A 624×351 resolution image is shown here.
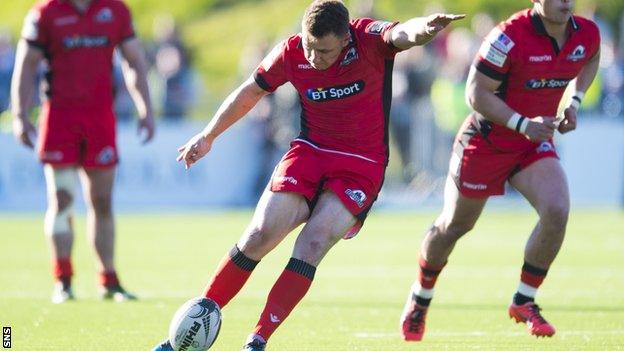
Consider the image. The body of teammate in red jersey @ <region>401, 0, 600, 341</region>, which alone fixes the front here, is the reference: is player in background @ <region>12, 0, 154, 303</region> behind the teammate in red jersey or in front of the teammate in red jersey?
behind

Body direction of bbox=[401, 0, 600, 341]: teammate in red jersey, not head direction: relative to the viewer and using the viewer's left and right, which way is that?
facing the viewer and to the right of the viewer

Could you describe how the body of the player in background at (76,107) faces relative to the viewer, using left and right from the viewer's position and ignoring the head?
facing the viewer

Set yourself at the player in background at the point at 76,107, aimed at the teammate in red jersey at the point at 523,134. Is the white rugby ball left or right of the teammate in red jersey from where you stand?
right

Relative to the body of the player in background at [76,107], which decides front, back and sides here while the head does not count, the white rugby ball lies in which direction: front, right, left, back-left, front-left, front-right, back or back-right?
front

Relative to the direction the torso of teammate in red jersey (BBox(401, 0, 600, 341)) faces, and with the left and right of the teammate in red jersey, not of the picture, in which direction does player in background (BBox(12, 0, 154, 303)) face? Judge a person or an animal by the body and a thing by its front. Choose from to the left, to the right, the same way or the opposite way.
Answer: the same way

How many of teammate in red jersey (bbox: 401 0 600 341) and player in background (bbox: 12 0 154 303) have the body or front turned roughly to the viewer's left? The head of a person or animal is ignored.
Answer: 0

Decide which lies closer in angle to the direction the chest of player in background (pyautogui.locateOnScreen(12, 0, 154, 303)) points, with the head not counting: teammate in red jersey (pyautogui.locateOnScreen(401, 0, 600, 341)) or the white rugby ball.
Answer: the white rugby ball

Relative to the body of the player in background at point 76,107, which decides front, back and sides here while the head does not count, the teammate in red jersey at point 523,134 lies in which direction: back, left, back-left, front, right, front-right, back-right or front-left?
front-left

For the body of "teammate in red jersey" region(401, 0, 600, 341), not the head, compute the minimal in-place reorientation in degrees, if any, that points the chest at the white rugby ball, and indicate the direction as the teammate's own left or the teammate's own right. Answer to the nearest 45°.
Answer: approximately 90° to the teammate's own right
